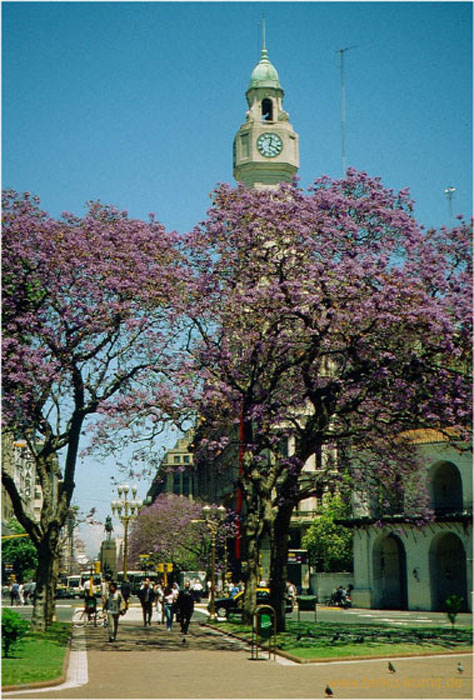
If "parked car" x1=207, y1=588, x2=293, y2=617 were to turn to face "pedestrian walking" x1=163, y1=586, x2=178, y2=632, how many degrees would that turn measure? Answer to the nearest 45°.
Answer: approximately 90° to its left

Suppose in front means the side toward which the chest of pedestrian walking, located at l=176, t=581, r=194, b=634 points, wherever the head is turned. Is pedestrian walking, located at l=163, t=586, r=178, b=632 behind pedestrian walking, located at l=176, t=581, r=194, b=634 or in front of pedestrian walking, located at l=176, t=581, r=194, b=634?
behind

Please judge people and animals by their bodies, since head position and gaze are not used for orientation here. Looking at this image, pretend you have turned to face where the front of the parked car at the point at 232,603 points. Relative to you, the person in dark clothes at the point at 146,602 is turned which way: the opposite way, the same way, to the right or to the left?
to the left

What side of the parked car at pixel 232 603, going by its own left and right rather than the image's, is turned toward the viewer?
left

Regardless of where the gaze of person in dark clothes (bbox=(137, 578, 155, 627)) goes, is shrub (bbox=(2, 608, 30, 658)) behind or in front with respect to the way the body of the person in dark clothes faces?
in front

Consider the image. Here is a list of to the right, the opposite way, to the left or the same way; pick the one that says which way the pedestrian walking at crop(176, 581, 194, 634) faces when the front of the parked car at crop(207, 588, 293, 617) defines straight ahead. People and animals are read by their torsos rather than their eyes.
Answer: to the left

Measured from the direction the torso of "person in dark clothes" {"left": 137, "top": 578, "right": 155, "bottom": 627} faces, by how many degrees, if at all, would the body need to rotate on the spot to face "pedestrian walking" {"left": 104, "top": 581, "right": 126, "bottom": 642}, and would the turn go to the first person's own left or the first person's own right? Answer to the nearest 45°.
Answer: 0° — they already face them

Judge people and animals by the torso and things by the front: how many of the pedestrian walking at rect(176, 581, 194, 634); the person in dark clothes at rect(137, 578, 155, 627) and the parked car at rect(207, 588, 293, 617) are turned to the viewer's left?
1
